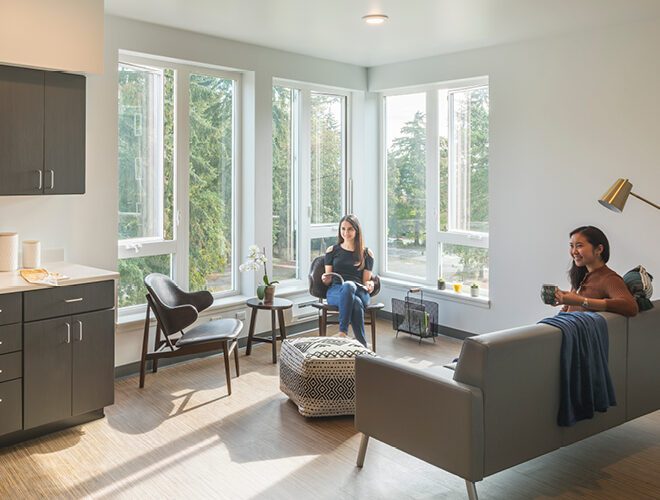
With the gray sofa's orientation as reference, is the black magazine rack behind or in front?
in front

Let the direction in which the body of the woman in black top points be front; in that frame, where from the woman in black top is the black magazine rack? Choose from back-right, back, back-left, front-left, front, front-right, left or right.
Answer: back-left

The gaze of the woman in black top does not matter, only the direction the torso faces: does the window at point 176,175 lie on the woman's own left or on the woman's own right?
on the woman's own right

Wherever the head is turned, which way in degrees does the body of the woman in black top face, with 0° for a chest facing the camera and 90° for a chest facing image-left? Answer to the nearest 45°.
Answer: approximately 0°

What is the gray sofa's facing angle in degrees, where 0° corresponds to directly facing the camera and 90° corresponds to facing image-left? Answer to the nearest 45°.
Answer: approximately 135°

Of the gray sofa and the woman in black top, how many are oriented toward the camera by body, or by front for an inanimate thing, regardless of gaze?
1

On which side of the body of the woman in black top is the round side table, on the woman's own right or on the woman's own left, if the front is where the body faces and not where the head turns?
on the woman's own right

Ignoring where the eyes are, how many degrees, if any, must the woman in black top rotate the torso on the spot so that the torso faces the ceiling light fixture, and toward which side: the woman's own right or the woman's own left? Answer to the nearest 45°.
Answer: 0° — they already face it
